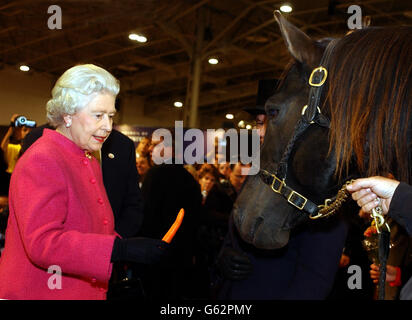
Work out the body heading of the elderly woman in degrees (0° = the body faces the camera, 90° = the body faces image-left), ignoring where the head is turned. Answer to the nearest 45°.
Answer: approximately 315°

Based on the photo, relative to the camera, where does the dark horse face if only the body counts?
to the viewer's left

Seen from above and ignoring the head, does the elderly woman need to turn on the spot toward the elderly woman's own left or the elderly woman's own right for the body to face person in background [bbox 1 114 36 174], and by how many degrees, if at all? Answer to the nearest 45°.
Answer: approximately 135° to the elderly woman's own left

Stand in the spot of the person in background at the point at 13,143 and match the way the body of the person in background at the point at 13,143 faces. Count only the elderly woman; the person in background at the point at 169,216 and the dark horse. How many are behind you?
0

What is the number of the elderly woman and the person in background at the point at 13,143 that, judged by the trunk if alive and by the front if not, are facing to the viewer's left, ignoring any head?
0

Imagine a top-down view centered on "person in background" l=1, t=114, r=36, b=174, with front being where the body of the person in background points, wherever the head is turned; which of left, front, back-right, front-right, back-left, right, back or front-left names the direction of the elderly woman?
front-right

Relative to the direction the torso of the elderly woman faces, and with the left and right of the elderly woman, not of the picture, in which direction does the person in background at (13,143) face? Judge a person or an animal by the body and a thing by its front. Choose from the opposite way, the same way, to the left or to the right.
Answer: the same way

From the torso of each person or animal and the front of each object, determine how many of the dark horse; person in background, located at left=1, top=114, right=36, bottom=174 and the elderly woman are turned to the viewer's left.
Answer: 1

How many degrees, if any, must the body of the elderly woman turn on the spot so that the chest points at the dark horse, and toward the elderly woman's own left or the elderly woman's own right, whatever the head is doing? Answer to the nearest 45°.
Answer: approximately 45° to the elderly woman's own left

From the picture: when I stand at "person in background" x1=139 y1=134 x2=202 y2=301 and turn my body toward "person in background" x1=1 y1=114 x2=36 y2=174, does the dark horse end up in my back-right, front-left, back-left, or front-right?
back-left

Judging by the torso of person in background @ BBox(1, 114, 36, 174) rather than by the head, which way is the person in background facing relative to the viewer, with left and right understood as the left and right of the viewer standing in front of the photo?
facing the viewer and to the right of the viewer

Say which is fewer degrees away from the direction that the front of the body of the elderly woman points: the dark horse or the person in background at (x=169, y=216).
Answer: the dark horse

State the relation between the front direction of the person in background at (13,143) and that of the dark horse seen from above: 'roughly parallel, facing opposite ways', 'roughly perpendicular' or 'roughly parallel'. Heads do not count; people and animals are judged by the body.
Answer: roughly parallel, facing opposite ways
